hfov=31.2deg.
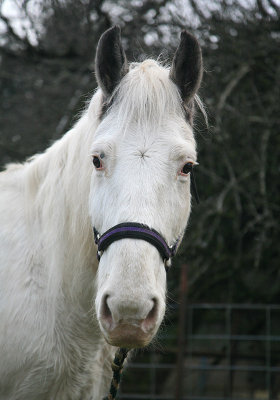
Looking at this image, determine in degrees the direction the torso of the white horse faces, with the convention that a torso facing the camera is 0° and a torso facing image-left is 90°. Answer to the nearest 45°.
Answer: approximately 315°
